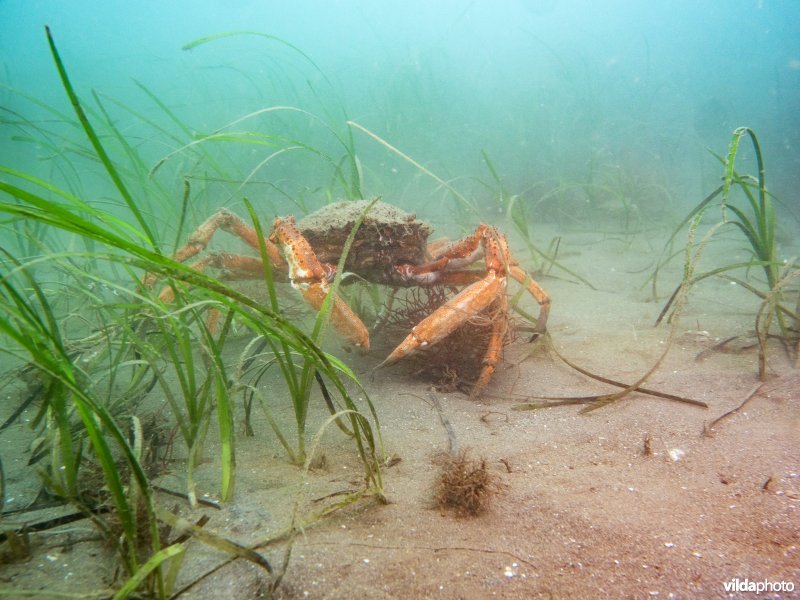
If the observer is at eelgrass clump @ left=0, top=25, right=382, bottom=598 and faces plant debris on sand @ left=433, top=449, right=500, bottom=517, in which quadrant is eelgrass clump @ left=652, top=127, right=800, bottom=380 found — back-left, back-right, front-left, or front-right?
front-left

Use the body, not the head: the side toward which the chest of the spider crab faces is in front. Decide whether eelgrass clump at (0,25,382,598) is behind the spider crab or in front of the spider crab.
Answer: in front

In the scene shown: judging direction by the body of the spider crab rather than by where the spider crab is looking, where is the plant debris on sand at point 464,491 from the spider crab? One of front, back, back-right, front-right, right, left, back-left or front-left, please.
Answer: front

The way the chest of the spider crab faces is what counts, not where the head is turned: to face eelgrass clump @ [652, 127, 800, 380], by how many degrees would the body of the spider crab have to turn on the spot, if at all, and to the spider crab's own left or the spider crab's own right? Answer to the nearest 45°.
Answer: approximately 90° to the spider crab's own left

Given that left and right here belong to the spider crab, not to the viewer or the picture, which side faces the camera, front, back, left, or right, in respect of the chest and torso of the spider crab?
front

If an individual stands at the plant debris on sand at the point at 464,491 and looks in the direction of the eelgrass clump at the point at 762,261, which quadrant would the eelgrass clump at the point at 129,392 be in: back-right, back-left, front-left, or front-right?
back-left

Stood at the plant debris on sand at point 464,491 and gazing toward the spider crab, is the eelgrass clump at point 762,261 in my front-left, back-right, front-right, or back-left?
front-right
